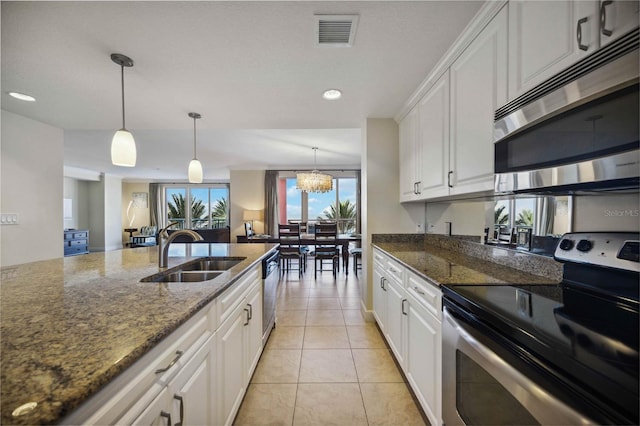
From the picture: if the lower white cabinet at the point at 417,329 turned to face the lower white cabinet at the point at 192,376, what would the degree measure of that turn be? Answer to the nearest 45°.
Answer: approximately 45° to its left

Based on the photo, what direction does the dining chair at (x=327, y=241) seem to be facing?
away from the camera

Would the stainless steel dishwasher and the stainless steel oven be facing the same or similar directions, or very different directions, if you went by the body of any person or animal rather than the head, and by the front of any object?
very different directions

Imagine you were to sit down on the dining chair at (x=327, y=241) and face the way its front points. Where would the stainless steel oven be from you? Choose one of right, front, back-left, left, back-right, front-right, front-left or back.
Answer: back

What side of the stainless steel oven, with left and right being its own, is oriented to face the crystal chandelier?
right

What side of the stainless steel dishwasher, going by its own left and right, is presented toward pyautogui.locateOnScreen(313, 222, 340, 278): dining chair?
left

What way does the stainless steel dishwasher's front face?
to the viewer's right

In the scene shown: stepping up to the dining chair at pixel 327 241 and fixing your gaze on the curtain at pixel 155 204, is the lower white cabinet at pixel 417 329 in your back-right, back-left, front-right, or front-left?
back-left

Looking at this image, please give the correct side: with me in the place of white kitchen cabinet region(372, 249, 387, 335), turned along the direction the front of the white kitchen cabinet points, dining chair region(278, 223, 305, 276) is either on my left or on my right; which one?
on my right

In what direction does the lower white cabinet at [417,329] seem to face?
to the viewer's left

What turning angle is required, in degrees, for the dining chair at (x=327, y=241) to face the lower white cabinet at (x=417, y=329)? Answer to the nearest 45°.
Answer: approximately 180°

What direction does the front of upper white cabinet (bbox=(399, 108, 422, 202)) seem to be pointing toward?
to the viewer's left

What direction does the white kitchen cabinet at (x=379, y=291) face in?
to the viewer's left

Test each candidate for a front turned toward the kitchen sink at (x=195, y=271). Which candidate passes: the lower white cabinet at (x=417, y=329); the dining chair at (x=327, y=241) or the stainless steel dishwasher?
the lower white cabinet

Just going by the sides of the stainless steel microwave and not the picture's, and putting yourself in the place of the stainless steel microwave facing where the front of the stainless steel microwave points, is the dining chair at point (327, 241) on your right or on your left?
on your right

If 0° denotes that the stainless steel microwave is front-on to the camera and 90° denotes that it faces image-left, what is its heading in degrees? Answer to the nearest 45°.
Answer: approximately 45°
